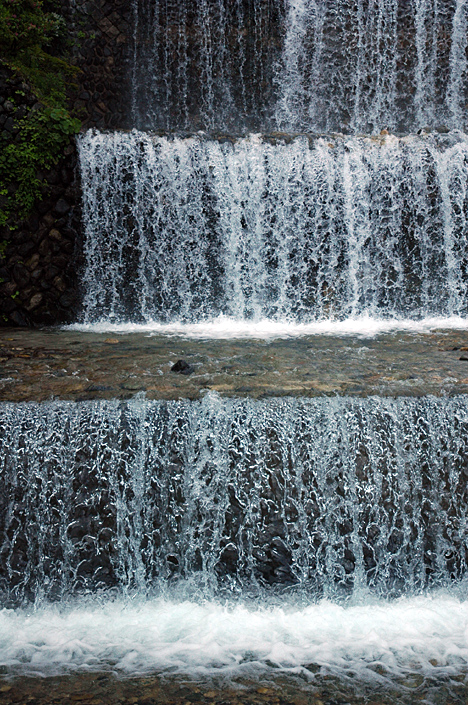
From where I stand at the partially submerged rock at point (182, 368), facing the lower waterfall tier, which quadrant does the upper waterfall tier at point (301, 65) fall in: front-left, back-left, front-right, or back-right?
back-left

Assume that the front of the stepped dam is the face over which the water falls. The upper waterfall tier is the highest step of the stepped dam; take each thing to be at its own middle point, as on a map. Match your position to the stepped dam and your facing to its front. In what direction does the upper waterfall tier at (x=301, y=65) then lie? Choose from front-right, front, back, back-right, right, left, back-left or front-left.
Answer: back

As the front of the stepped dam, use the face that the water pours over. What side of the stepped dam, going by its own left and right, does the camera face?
front

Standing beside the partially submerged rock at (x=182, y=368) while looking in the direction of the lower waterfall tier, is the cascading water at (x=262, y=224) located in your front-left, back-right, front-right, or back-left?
back-left
